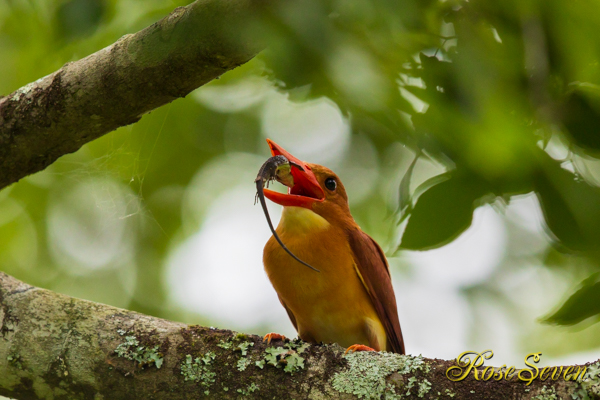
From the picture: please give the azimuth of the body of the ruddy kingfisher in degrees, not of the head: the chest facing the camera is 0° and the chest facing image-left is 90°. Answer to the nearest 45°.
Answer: approximately 45°

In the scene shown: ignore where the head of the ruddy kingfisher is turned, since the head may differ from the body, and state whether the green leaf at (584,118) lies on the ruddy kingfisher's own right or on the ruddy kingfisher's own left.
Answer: on the ruddy kingfisher's own left

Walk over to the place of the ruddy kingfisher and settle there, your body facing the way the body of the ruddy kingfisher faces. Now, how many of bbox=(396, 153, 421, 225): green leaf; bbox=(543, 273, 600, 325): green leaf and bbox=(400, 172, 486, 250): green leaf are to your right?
0

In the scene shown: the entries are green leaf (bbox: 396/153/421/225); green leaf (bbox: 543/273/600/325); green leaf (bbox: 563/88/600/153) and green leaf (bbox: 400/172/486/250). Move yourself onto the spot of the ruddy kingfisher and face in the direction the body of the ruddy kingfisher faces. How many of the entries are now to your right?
0

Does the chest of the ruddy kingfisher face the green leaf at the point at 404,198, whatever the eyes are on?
no

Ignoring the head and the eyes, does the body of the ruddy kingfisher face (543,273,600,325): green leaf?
no

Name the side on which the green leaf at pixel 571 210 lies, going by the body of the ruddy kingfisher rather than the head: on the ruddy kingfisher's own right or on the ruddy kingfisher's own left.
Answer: on the ruddy kingfisher's own left
